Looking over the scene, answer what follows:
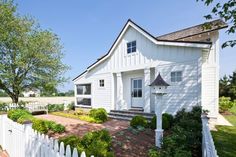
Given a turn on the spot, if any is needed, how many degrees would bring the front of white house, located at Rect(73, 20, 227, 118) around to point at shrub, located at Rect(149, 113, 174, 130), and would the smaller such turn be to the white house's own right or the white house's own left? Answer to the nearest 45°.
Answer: approximately 45° to the white house's own left

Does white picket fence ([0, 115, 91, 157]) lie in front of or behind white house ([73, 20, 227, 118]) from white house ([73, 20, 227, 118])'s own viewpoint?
in front

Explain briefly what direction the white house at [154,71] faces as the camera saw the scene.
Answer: facing the viewer and to the left of the viewer

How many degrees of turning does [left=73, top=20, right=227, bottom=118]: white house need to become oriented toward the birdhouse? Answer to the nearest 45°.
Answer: approximately 45° to its left

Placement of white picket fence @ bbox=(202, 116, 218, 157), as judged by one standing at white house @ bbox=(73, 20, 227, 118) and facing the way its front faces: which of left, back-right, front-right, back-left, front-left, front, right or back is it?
front-left

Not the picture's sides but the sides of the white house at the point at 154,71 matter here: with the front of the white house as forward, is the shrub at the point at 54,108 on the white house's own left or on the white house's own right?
on the white house's own right

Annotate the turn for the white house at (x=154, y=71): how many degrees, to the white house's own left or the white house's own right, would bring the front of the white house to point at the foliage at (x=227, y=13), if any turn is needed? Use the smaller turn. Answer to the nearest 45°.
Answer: approximately 45° to the white house's own left
